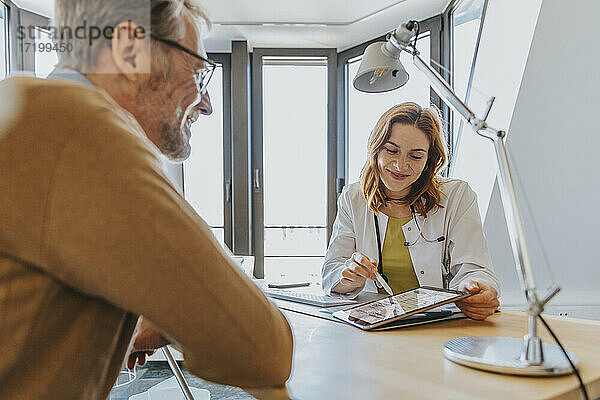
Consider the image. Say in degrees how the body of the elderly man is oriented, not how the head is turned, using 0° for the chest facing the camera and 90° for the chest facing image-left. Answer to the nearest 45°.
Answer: approximately 225°

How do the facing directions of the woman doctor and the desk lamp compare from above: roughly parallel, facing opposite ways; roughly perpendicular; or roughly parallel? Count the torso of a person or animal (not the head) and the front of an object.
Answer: roughly perpendicular

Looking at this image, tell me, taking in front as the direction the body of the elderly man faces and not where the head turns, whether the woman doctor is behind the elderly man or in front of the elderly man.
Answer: in front

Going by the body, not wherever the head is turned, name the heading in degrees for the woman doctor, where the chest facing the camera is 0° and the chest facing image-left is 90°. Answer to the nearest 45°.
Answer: approximately 0°

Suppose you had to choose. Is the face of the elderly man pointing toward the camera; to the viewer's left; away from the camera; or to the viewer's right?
to the viewer's right

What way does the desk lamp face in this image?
to the viewer's left

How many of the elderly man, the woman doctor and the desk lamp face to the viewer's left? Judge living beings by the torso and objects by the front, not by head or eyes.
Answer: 1

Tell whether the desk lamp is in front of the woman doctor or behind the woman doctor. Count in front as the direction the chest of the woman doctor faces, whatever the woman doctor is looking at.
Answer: in front

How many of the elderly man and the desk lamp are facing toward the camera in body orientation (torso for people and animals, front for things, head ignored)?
0

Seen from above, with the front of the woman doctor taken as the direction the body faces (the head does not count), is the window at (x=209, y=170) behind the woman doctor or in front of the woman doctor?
behind
